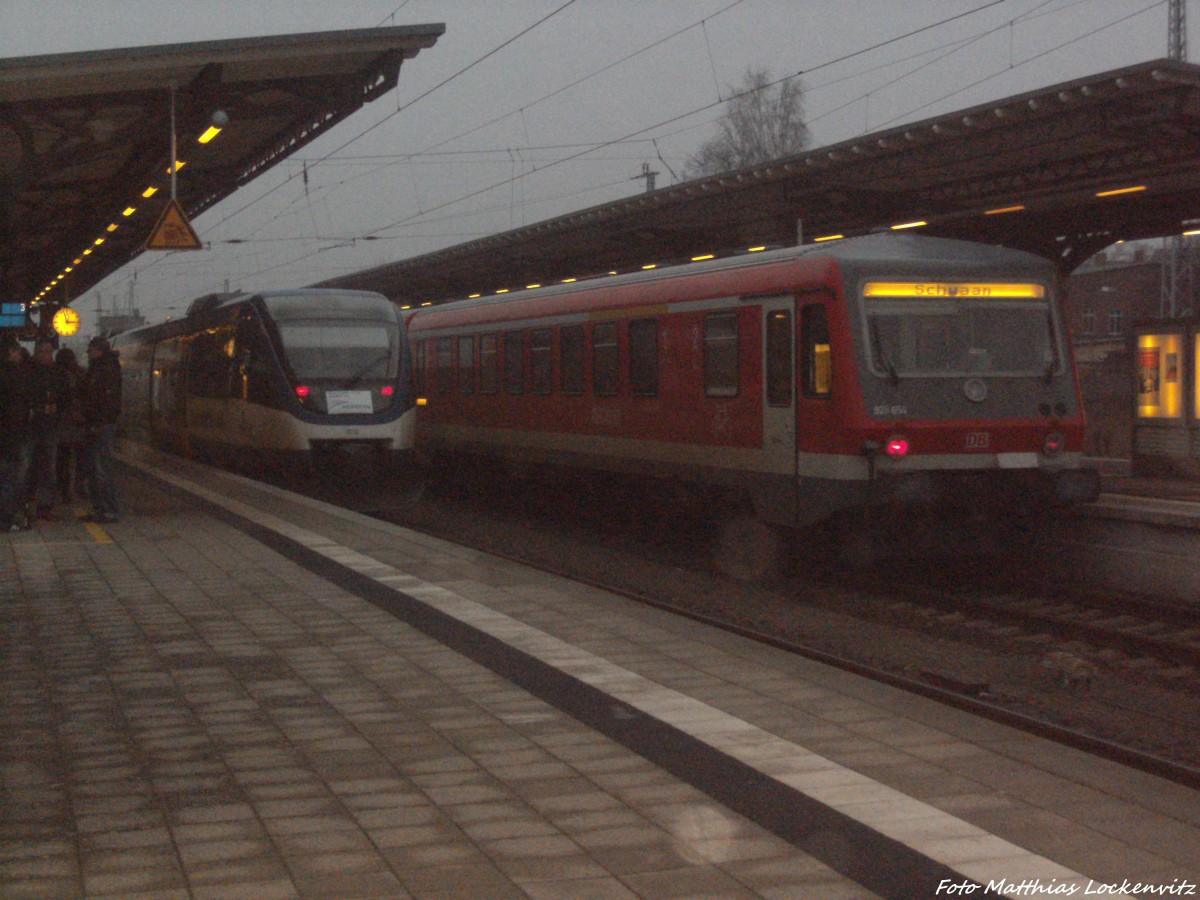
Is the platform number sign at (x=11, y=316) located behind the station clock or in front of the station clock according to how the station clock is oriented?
in front

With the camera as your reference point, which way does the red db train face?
facing the viewer and to the right of the viewer

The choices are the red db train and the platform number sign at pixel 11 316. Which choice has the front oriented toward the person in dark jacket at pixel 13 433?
the platform number sign

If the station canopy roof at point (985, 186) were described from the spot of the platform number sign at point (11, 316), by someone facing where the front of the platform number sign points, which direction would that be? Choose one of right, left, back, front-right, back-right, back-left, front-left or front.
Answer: front-left

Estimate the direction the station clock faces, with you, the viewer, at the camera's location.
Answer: facing the viewer

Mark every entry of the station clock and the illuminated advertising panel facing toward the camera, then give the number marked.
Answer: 2

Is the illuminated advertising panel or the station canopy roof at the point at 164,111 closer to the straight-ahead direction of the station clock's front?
the station canopy roof

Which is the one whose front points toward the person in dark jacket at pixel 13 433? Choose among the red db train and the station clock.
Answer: the station clock

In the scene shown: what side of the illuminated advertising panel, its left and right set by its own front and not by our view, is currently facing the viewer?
front

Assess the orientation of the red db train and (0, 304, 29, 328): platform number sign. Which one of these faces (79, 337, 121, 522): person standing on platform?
the platform number sign

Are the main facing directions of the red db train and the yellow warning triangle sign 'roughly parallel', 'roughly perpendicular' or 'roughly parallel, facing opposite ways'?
roughly parallel
